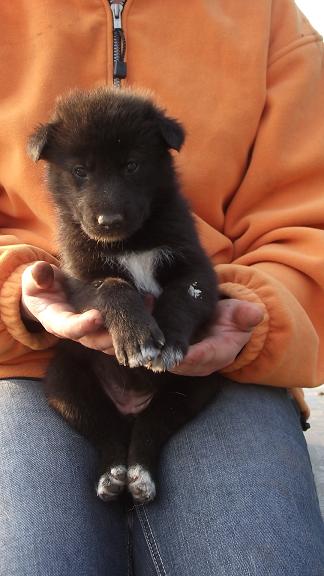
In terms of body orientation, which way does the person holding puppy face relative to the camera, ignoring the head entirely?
toward the camera

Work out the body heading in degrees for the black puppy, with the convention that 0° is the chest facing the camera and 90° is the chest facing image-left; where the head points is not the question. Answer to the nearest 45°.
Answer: approximately 0°
